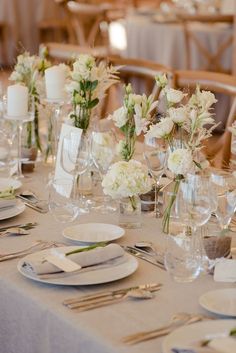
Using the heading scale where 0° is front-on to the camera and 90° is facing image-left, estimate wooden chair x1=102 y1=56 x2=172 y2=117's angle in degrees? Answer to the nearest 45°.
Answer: approximately 45°

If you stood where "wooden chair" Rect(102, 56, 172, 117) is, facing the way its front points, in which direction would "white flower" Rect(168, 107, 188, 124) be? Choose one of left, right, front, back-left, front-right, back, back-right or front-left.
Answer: front-left

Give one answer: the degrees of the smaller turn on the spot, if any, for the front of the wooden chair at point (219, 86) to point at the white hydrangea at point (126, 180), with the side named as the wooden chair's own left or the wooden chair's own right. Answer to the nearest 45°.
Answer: approximately 45° to the wooden chair's own left

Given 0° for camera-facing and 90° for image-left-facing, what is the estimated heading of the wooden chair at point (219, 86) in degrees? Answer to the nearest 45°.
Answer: approximately 45°

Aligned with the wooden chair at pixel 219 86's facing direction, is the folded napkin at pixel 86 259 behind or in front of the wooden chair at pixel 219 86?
in front

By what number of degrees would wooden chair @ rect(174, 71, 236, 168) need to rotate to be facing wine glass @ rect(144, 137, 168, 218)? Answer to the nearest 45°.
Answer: approximately 45° to its left

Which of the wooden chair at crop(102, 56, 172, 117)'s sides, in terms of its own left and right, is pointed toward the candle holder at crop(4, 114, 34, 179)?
front

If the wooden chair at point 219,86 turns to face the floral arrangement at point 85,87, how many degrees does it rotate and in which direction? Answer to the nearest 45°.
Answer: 0° — it already faces it

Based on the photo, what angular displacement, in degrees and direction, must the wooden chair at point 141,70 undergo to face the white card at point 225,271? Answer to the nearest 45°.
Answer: approximately 45° to its left

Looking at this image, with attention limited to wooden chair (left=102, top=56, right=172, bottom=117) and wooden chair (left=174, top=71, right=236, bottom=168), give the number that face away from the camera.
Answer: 0
